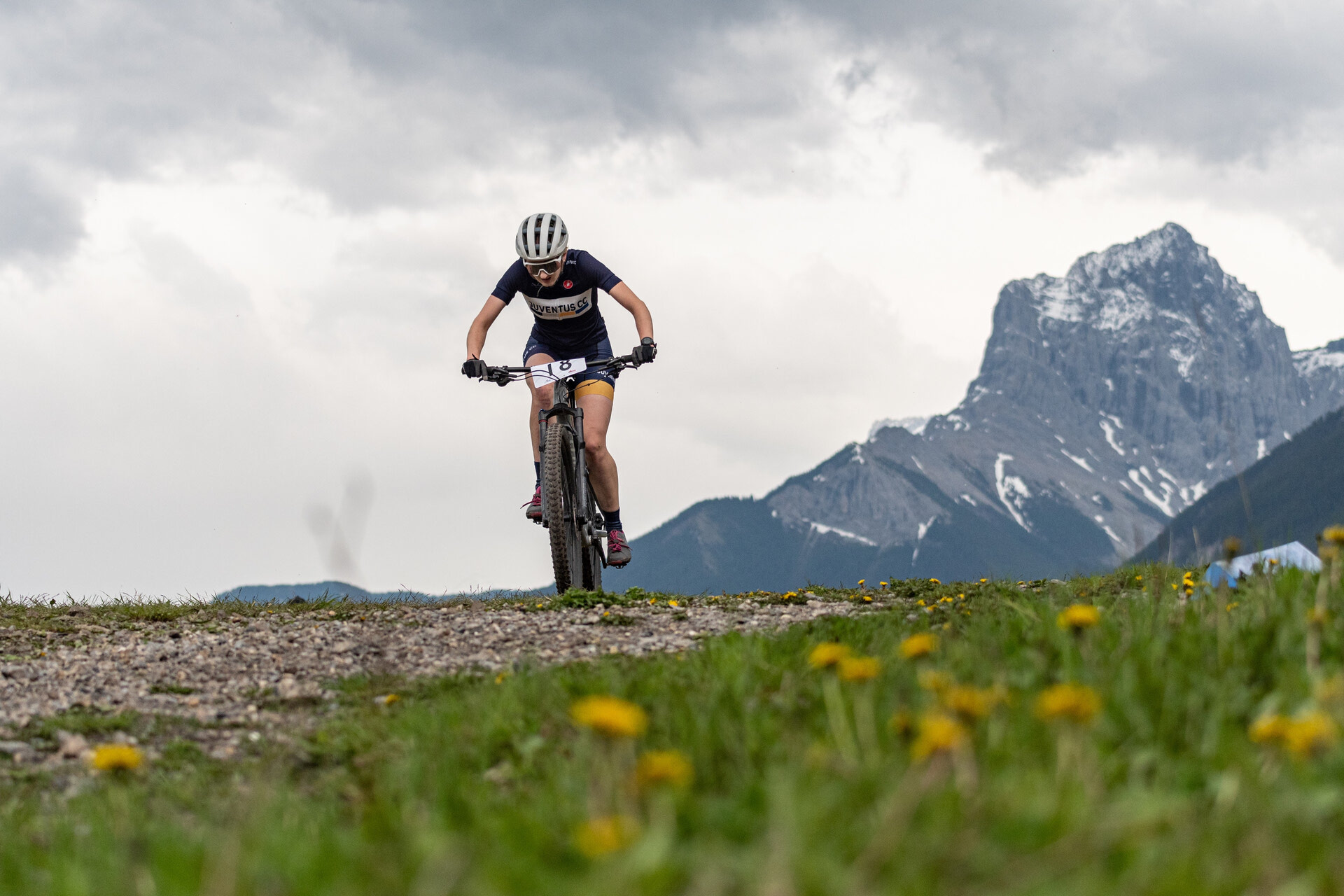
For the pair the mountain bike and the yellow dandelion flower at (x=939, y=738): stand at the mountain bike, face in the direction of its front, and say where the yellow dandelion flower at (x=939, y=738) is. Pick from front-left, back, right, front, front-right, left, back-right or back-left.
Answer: front

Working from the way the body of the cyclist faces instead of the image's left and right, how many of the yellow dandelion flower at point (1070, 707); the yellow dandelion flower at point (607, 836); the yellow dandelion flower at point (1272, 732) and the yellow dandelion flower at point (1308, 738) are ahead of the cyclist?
4

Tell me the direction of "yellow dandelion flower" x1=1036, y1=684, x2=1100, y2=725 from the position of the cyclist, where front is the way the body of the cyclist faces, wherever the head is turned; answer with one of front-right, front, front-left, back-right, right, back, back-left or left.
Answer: front

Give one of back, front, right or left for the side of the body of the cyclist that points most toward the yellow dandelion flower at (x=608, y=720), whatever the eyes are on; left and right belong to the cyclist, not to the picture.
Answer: front

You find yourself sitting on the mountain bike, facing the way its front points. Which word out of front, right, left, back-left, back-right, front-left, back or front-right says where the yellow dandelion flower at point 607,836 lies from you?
front

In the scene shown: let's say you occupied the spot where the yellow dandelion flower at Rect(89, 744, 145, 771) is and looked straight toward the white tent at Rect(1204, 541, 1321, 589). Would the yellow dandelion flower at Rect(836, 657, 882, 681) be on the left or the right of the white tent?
right

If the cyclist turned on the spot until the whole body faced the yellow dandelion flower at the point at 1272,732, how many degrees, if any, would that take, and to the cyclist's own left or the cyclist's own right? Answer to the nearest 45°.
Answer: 0° — they already face it

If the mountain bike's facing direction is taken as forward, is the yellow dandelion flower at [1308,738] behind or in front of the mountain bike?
in front

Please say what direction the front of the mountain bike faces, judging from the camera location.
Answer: facing the viewer

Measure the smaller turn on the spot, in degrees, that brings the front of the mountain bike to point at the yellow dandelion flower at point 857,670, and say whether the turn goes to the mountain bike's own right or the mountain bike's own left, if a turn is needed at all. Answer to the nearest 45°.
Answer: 0° — it already faces it

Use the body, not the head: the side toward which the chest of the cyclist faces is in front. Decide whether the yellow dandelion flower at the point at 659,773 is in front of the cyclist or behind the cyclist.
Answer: in front

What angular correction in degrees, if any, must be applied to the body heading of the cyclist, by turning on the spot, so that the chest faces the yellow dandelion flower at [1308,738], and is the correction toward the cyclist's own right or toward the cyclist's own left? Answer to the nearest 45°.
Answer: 0° — they already face it

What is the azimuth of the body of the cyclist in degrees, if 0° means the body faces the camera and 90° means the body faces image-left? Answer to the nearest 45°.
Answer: approximately 0°

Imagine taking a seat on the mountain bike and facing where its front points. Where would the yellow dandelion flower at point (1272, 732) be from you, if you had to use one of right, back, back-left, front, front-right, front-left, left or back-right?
front

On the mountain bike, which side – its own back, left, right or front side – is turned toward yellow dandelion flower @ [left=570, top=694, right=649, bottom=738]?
front

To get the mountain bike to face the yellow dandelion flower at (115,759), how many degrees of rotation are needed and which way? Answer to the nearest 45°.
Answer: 0° — it already faces it

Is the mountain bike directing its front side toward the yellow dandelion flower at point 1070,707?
yes
